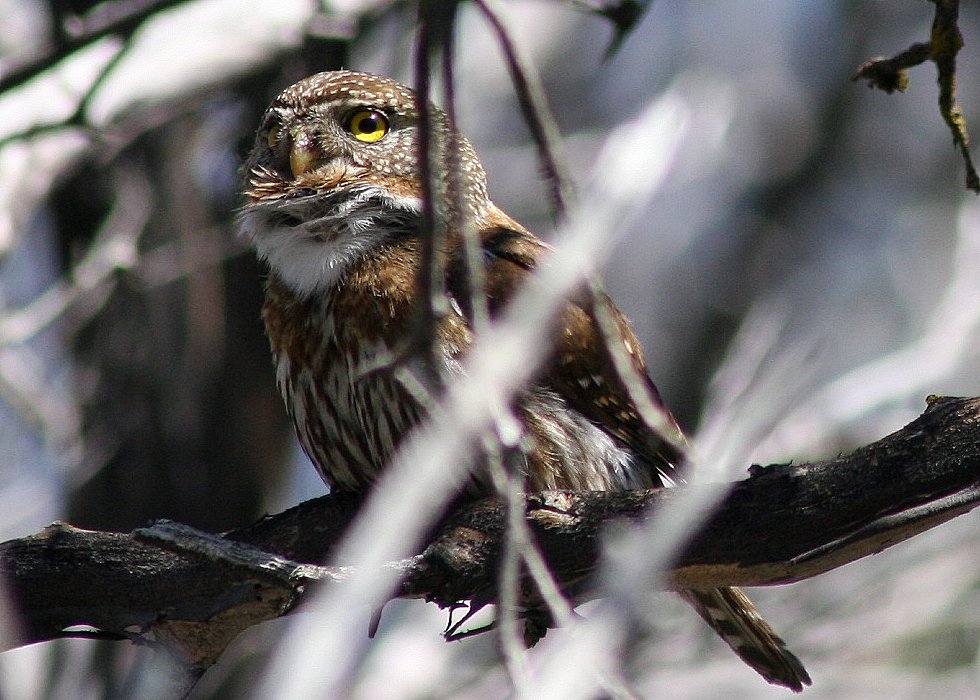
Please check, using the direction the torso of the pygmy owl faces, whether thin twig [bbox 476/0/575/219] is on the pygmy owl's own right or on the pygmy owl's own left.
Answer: on the pygmy owl's own left

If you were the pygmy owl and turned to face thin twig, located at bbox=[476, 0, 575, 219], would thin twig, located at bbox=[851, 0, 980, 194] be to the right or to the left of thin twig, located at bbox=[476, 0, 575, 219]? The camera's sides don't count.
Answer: left

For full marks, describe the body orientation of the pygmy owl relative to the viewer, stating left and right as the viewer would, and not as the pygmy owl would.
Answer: facing the viewer and to the left of the viewer

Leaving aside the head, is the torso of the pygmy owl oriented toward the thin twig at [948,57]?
no
